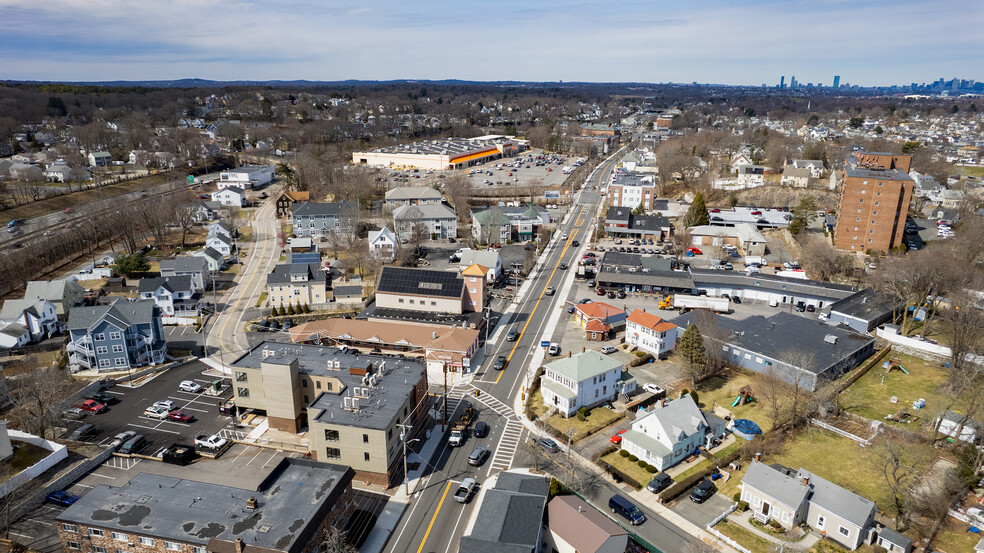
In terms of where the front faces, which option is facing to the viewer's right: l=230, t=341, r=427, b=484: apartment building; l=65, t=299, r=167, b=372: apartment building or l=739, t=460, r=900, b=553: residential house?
l=230, t=341, r=427, b=484: apartment building

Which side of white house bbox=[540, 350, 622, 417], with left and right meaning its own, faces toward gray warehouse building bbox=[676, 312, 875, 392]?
back

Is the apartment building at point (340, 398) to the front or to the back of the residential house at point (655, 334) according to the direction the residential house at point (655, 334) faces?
to the front

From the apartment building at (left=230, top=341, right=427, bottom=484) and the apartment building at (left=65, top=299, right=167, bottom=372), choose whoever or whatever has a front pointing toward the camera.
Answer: the apartment building at (left=65, top=299, right=167, bottom=372)

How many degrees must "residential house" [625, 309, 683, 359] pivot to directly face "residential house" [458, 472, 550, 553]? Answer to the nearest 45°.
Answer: approximately 45° to its left

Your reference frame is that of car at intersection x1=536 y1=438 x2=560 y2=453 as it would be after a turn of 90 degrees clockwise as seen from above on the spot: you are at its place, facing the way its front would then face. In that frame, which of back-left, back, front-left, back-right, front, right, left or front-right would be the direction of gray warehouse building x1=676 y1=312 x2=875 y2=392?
front

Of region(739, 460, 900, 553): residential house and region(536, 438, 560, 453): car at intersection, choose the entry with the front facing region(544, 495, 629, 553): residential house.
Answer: region(739, 460, 900, 553): residential house

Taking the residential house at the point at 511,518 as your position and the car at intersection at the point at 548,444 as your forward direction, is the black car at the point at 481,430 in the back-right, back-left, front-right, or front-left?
front-left

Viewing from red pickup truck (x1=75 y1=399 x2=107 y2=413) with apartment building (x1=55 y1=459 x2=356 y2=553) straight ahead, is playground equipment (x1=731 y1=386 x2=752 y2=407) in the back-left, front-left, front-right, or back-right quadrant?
front-left

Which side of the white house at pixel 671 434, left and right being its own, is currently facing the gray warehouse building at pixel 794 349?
back

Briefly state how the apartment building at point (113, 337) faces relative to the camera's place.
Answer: facing the viewer

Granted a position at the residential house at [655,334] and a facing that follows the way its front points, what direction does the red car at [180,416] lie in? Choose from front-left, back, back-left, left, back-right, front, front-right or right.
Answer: front

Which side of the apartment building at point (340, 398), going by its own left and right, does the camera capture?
right
